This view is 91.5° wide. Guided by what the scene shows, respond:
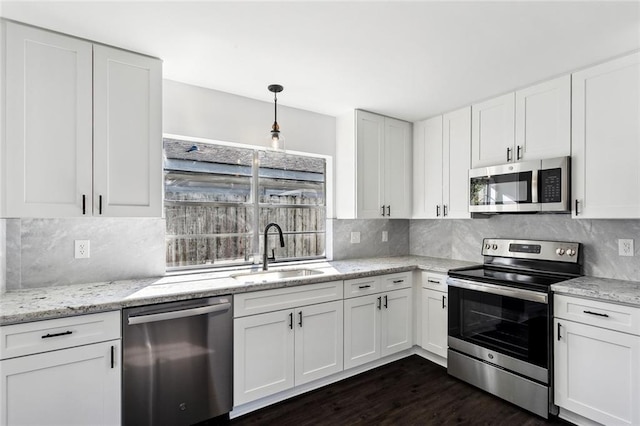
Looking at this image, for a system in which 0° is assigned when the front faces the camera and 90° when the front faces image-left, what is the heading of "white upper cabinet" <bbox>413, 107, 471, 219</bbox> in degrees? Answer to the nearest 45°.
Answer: approximately 45°

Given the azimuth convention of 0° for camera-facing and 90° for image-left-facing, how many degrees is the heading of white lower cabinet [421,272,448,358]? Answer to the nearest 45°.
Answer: approximately 45°

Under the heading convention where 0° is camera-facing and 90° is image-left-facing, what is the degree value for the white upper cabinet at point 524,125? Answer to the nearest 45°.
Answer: approximately 45°

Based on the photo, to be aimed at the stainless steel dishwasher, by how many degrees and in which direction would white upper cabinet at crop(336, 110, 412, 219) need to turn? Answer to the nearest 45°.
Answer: approximately 90° to its right

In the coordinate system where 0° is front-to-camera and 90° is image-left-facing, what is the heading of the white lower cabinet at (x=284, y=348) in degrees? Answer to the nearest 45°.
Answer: approximately 315°
